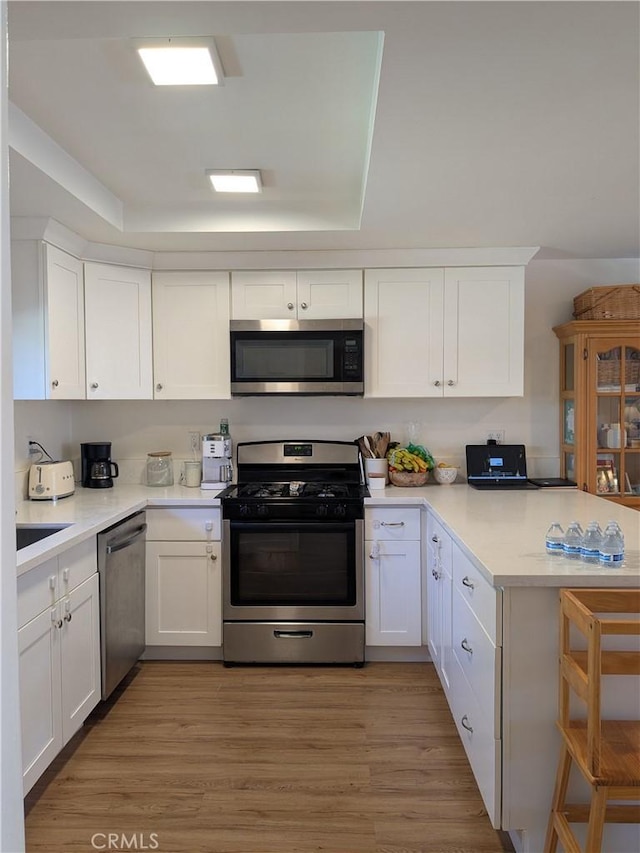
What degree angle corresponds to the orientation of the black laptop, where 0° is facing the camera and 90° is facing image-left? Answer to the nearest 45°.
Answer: approximately 0°

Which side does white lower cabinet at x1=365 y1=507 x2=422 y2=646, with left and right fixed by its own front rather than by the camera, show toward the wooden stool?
front

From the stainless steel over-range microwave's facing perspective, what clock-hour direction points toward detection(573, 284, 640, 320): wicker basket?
The wicker basket is roughly at 9 o'clock from the stainless steel over-range microwave.

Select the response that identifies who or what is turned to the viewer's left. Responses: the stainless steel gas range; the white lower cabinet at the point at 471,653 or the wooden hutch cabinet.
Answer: the white lower cabinet

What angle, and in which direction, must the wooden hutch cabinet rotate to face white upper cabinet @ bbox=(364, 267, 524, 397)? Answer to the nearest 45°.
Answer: approximately 90° to its right

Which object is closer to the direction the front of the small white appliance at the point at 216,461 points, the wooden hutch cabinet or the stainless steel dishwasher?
the stainless steel dishwasher

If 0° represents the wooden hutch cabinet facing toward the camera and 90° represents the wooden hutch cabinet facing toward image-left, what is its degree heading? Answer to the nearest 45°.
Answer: approximately 0°

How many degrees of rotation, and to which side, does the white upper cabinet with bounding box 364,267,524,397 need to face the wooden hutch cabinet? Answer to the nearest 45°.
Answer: approximately 90° to its left

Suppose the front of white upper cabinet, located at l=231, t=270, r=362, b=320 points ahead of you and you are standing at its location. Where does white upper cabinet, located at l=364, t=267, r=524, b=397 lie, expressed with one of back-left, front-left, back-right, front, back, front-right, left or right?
left

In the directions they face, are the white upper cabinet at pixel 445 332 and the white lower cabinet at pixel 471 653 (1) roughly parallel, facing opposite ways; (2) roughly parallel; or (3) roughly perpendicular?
roughly perpendicular

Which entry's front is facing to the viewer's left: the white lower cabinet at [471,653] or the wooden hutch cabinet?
the white lower cabinet
